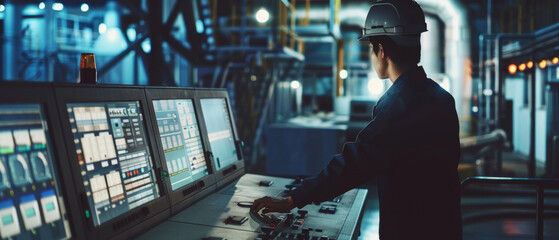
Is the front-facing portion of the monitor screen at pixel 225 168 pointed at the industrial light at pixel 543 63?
no

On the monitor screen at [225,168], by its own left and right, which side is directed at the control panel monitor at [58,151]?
right

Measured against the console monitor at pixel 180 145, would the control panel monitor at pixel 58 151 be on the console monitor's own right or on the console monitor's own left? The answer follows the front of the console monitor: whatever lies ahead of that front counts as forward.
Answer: on the console monitor's own right

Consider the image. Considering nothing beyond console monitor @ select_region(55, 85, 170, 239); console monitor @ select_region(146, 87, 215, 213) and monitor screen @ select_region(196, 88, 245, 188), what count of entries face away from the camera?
0

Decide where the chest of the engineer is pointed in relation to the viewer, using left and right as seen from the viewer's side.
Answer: facing away from the viewer and to the left of the viewer

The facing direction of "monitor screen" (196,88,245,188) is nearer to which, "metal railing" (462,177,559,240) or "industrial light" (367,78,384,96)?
the metal railing

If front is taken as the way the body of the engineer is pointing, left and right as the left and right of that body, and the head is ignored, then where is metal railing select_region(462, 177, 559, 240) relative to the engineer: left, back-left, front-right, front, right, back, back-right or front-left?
right

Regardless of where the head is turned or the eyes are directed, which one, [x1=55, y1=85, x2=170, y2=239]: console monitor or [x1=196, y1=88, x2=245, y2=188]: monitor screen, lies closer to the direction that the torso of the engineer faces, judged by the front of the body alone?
the monitor screen

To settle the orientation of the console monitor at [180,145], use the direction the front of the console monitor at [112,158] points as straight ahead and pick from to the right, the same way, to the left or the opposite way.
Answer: the same way

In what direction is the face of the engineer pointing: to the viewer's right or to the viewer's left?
to the viewer's left

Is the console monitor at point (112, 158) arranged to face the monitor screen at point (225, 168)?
no

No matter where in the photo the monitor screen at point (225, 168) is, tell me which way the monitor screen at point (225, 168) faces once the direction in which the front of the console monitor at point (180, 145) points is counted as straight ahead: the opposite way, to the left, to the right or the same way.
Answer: the same way

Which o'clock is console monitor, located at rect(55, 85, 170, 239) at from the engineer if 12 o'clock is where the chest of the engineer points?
The console monitor is roughly at 10 o'clock from the engineer.

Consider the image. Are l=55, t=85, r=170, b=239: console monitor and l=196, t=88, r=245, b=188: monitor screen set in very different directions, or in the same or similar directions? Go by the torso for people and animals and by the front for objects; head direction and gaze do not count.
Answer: same or similar directions

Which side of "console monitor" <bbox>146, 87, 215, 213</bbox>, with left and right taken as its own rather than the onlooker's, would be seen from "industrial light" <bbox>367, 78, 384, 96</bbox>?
left
